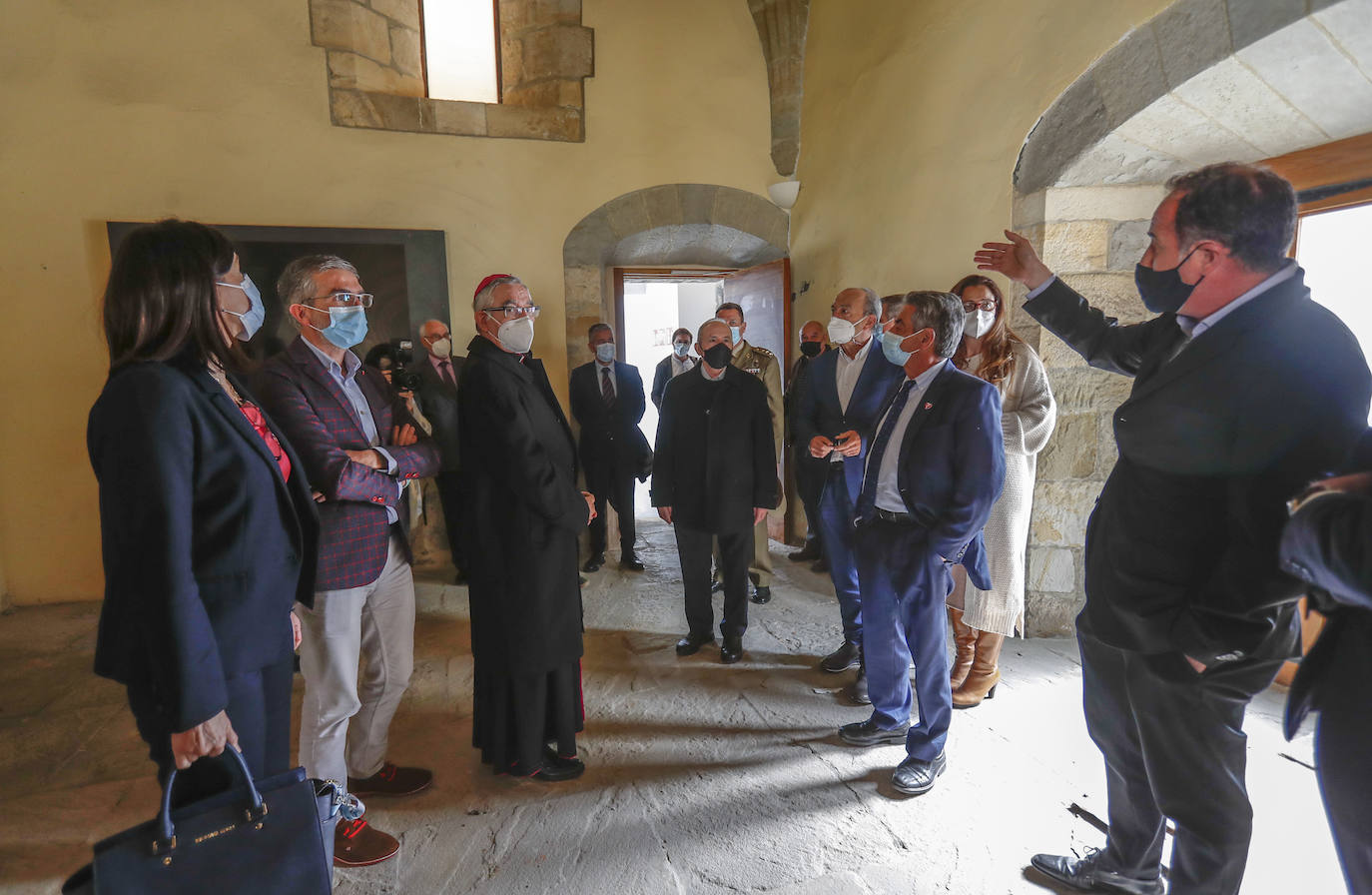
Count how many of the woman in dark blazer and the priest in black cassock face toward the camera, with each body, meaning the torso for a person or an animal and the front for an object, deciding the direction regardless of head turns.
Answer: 0

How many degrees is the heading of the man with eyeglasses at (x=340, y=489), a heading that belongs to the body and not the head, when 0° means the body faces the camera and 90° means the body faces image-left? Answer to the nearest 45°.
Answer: approximately 315°

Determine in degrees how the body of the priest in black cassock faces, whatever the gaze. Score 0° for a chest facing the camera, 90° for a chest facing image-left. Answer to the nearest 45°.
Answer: approximately 270°

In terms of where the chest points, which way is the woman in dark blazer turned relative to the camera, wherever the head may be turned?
to the viewer's right

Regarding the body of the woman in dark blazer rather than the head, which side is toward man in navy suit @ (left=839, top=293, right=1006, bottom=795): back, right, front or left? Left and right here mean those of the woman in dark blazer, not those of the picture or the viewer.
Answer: front

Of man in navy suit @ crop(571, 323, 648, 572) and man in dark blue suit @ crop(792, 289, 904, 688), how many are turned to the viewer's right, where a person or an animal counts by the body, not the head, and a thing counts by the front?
0

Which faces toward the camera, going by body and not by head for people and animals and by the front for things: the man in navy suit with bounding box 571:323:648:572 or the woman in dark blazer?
the man in navy suit

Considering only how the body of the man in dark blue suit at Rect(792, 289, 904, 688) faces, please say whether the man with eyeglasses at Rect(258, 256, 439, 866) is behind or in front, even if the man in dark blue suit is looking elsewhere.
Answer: in front

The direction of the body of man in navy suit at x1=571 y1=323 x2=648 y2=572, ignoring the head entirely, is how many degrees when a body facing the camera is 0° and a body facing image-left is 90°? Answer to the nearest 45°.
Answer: approximately 0°

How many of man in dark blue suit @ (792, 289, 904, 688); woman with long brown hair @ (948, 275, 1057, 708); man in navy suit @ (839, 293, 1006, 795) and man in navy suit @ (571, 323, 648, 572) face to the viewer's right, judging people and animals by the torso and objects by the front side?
0

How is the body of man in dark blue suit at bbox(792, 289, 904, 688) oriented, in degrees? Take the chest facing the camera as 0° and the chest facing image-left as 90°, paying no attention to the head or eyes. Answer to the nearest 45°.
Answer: approximately 45°

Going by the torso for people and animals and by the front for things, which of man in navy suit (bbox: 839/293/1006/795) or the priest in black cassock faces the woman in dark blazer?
the man in navy suit

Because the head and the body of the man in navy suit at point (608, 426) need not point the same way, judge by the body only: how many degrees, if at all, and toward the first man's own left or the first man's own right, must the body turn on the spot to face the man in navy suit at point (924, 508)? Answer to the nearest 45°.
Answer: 0° — they already face them

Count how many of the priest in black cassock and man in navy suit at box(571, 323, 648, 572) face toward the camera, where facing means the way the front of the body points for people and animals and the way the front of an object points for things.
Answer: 1

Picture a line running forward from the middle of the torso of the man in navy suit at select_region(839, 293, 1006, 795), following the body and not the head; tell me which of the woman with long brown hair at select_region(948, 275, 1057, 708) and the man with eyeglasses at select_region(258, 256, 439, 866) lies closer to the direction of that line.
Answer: the man with eyeglasses

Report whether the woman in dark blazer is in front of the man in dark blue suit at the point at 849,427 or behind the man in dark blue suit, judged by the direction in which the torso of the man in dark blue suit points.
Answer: in front

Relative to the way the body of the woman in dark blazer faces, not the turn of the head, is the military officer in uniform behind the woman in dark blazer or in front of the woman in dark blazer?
in front

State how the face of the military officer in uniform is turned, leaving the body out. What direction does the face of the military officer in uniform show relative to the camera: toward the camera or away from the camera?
toward the camera

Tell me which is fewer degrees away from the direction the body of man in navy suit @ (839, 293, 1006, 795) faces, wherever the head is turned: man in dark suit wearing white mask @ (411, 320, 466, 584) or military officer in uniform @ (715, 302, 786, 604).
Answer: the man in dark suit wearing white mask

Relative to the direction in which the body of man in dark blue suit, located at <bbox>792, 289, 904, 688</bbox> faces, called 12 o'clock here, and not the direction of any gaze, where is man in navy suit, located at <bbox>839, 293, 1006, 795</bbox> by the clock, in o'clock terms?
The man in navy suit is roughly at 10 o'clock from the man in dark blue suit.

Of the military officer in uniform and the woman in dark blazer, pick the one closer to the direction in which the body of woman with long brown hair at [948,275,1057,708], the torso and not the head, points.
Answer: the woman in dark blazer

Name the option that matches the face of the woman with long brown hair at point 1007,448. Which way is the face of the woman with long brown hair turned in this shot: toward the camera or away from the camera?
toward the camera
